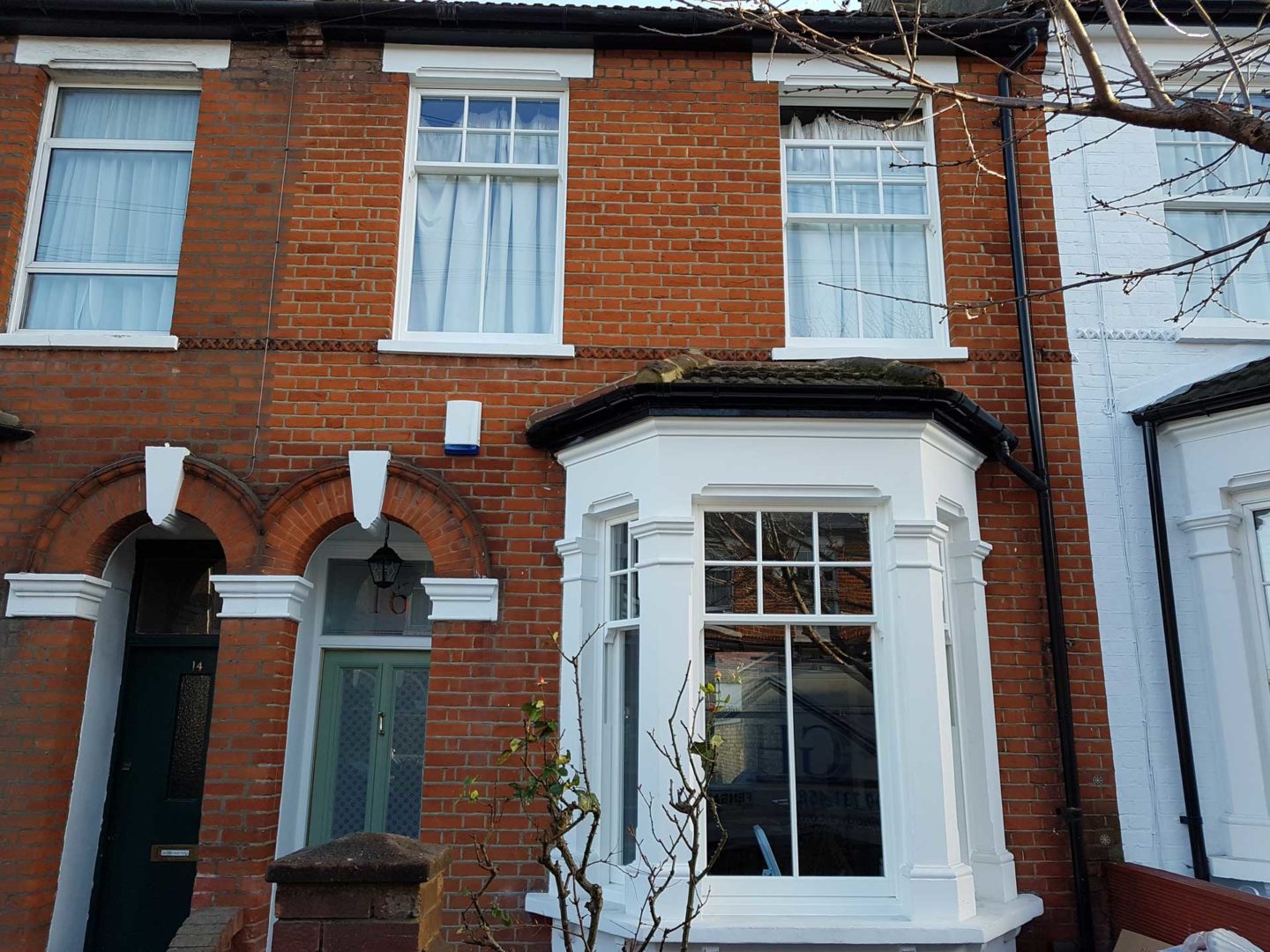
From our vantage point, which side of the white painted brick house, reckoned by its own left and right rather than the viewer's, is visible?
front

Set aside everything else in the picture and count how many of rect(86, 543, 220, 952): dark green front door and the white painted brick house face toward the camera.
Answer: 2

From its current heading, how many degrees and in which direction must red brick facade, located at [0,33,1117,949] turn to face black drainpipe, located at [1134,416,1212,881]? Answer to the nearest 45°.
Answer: approximately 90° to its left

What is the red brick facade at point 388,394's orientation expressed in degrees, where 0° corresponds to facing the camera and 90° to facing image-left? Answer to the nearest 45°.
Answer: approximately 0°

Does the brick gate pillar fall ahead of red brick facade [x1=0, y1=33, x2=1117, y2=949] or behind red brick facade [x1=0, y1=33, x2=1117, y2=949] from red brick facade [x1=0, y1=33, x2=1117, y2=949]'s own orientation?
ahead

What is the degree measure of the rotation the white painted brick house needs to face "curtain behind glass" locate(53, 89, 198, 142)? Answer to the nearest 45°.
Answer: approximately 45° to its right

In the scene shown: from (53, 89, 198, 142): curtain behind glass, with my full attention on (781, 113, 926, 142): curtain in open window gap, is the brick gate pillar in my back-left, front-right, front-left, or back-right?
front-right

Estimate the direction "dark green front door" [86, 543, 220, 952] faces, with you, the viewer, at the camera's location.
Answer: facing the viewer
